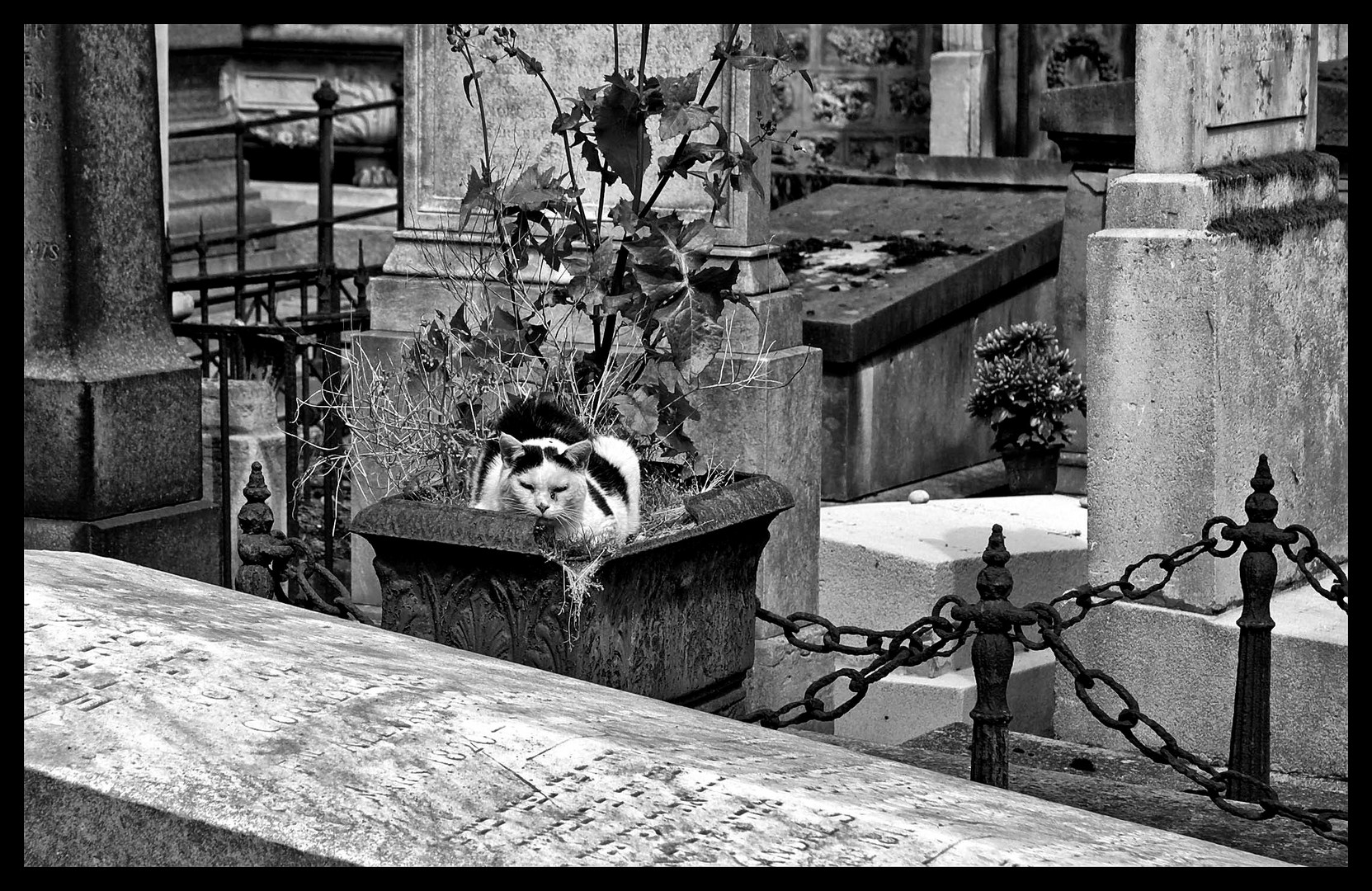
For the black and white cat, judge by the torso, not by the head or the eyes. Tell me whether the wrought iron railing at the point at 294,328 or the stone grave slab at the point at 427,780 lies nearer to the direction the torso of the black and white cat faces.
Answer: the stone grave slab

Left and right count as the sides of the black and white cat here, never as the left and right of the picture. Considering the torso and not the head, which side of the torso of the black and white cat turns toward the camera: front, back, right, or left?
front

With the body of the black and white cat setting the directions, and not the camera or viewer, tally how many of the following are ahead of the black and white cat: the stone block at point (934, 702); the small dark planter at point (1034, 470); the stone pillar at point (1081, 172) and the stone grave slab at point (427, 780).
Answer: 1

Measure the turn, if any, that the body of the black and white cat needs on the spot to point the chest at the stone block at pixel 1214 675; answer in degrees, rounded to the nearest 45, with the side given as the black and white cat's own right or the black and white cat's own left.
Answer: approximately 135° to the black and white cat's own left

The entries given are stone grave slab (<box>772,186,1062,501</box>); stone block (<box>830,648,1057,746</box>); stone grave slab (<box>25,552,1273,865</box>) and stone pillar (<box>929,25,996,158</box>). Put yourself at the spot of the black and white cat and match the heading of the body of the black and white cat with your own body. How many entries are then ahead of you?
1

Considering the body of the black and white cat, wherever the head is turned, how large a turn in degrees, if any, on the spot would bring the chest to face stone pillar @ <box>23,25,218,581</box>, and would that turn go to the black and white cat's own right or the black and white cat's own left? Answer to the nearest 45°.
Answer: approximately 135° to the black and white cat's own right

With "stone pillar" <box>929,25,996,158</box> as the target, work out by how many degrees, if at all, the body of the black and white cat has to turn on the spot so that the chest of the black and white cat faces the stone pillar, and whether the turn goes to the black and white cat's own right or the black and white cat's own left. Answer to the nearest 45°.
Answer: approximately 180°

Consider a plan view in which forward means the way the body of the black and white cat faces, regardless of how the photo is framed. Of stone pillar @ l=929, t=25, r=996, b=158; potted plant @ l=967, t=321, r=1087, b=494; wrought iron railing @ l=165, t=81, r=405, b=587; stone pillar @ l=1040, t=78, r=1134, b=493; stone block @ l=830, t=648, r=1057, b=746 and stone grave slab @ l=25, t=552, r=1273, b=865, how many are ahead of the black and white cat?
1

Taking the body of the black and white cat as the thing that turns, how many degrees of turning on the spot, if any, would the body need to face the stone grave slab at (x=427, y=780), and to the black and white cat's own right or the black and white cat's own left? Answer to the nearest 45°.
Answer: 0° — it already faces it
